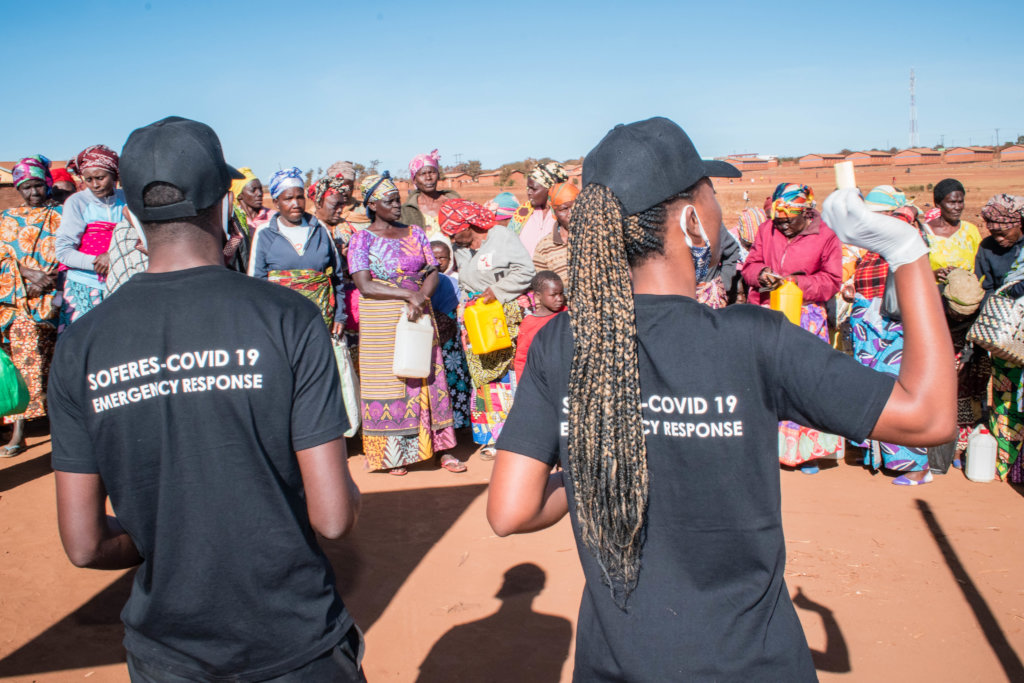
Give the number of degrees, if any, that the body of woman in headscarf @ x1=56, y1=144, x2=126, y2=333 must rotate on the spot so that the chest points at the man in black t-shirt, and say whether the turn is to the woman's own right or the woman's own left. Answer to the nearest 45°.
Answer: approximately 45° to the woman's own right

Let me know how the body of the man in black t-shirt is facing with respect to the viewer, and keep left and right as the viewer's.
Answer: facing away from the viewer

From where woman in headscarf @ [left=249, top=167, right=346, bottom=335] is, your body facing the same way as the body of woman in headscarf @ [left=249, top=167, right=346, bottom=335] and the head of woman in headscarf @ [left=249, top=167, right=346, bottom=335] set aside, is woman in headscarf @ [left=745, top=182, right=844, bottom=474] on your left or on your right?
on your left

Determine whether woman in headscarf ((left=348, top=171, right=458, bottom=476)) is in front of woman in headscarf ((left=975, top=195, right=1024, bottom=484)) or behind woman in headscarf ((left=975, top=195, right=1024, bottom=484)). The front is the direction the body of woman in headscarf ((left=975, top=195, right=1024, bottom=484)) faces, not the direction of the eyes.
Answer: in front

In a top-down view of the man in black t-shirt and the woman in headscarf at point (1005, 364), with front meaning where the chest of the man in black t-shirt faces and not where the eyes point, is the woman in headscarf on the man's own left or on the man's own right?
on the man's own right

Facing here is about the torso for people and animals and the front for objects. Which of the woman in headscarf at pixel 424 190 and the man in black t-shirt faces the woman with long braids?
the woman in headscarf

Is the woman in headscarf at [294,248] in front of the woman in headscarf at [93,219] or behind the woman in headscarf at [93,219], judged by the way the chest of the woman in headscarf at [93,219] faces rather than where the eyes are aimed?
in front

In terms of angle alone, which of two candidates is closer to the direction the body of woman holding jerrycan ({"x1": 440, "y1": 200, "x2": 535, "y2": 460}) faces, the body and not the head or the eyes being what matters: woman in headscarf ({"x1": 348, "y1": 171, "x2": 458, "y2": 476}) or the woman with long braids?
the woman in headscarf
